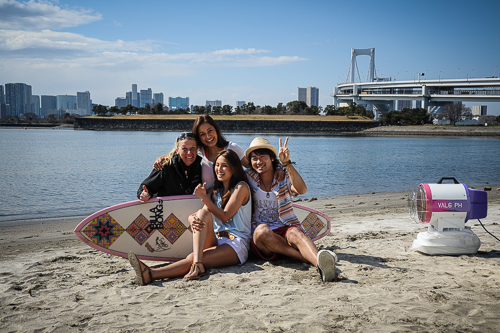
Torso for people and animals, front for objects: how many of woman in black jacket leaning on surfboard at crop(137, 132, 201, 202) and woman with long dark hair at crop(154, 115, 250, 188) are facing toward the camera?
2

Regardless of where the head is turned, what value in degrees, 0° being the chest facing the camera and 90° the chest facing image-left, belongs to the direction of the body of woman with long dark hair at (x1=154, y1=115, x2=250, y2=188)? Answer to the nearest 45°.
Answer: approximately 0°

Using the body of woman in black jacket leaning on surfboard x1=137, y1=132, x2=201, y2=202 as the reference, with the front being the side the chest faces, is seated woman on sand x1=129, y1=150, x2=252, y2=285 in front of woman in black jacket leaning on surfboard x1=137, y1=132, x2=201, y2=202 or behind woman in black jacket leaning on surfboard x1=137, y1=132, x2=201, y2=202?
in front

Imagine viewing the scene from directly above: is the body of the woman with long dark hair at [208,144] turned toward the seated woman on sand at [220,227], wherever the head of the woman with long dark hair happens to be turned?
yes
